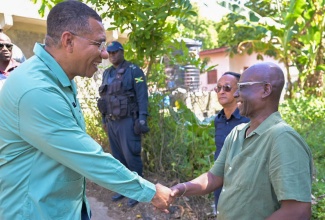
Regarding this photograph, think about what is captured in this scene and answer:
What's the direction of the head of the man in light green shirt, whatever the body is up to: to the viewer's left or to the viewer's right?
to the viewer's right

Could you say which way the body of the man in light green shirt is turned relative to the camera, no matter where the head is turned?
to the viewer's right

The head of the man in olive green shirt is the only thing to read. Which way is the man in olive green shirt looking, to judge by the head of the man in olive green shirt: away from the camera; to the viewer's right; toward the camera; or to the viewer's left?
to the viewer's left

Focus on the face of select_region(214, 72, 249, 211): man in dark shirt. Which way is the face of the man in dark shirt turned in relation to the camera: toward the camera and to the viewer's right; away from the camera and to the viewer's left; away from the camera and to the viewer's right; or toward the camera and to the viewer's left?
toward the camera and to the viewer's left

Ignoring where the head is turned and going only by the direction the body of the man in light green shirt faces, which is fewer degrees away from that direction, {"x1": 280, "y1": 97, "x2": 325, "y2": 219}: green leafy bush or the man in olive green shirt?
the man in olive green shirt

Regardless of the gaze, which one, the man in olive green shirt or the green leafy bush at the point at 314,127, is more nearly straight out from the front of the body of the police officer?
the man in olive green shirt

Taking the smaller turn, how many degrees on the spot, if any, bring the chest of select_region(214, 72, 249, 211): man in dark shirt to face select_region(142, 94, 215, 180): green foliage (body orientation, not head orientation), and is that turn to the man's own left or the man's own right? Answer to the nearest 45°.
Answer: approximately 90° to the man's own right

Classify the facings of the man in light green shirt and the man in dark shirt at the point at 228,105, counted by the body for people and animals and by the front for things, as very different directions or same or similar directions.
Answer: very different directions

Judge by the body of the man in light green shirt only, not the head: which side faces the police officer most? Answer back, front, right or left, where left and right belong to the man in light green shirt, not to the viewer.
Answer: left

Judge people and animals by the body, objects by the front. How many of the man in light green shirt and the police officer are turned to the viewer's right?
1

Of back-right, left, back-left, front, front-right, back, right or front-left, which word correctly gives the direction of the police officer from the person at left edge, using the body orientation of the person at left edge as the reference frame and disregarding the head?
front-left
